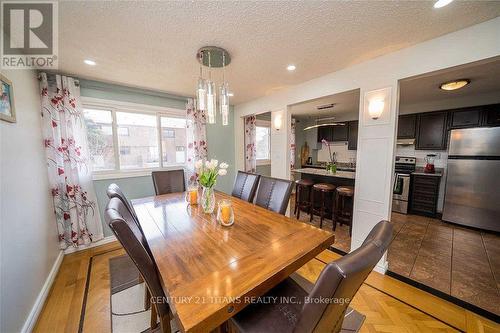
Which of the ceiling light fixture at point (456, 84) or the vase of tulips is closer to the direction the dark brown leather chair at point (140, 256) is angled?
the ceiling light fixture

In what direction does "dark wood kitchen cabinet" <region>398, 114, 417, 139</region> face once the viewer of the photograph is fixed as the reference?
facing the viewer

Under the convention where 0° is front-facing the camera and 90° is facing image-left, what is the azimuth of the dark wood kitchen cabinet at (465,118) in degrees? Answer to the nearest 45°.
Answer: approximately 45°

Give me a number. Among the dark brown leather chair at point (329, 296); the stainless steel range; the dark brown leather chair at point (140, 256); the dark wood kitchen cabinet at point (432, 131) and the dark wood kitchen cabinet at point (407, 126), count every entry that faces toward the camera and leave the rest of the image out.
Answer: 3

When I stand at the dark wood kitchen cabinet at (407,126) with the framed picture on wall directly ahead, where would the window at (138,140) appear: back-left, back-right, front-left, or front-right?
front-right

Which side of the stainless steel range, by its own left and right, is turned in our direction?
front

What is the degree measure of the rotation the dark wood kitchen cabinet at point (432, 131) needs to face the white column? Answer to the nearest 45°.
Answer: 0° — it already faces it

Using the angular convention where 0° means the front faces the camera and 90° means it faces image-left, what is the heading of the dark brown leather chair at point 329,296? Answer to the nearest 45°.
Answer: approximately 135°

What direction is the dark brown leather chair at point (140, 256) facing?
to the viewer's right

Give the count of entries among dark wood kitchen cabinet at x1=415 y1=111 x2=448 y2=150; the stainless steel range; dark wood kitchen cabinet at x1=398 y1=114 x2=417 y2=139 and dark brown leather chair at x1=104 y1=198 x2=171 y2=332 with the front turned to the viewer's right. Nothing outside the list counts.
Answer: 1

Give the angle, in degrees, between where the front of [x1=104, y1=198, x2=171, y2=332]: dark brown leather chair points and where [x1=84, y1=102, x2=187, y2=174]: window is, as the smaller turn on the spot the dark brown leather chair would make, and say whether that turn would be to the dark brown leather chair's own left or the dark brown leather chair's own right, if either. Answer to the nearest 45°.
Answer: approximately 90° to the dark brown leather chair's own left

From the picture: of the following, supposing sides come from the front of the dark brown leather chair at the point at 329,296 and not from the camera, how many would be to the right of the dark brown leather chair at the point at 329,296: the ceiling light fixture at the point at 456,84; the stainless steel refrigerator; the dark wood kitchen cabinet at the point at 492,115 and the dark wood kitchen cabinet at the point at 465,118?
4

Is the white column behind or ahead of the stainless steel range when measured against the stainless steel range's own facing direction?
ahead
